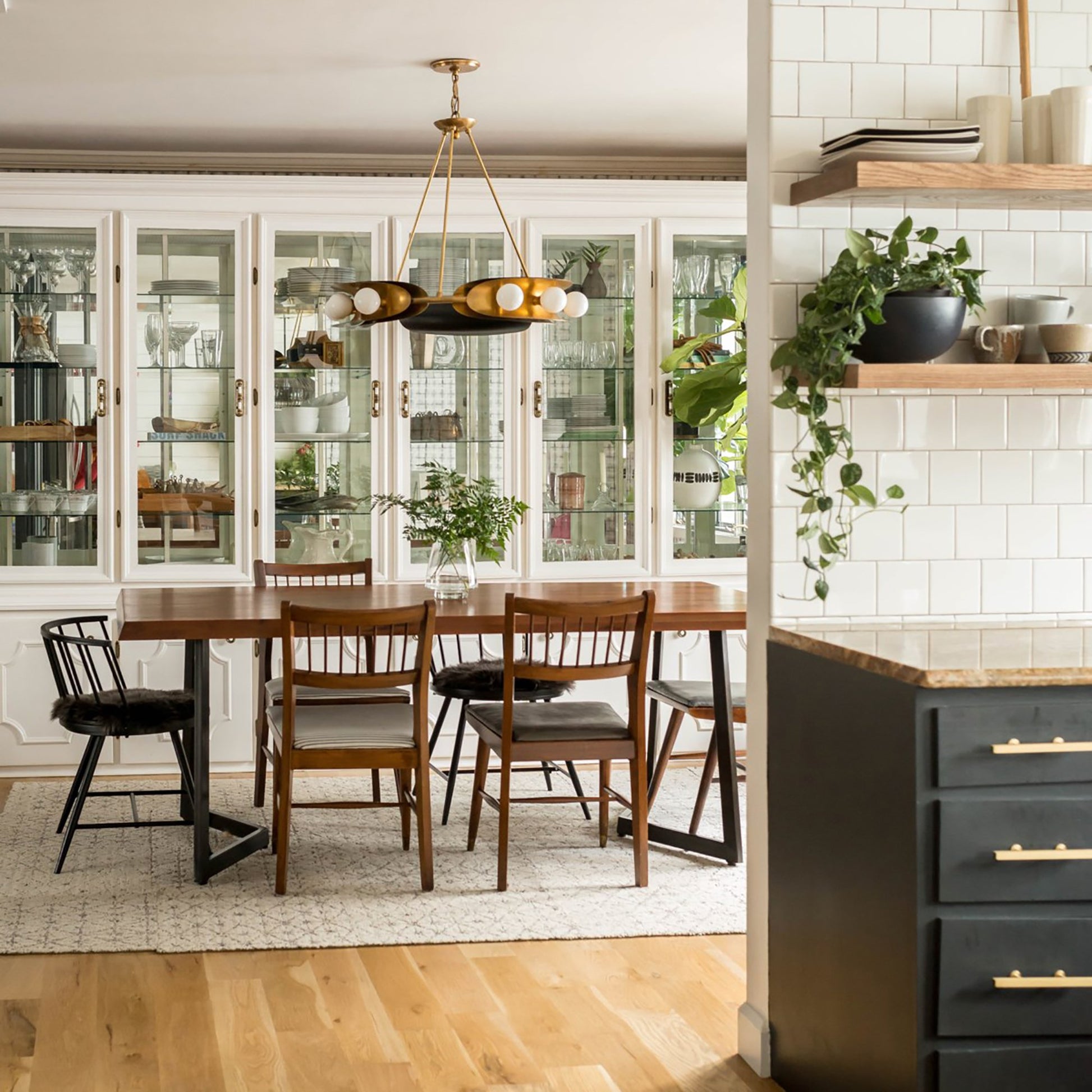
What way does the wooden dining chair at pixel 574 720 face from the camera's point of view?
away from the camera

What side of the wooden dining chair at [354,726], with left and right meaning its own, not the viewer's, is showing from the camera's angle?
back

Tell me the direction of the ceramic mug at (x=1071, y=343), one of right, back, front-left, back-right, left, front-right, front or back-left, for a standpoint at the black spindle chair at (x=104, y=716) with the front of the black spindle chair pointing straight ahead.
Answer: front-right

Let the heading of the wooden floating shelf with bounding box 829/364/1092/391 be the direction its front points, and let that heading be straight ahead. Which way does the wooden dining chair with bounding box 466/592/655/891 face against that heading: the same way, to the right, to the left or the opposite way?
the opposite way

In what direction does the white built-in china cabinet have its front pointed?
toward the camera

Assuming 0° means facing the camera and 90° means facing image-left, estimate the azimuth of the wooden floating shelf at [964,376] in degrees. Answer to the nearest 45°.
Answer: approximately 0°

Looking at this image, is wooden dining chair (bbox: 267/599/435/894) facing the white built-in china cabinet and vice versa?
yes

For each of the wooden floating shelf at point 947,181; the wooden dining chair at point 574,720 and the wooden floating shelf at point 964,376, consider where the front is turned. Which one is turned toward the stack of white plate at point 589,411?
the wooden dining chair

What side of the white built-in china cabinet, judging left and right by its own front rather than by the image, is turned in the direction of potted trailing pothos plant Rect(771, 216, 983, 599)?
front

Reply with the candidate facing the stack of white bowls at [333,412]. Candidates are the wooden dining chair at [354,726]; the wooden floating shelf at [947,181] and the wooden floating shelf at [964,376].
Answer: the wooden dining chair

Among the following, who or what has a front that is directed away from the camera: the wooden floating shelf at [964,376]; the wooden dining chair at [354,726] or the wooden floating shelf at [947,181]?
the wooden dining chair

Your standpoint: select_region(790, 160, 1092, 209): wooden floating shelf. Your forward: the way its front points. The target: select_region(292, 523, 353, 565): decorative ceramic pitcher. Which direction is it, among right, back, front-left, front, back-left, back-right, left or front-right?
back-right

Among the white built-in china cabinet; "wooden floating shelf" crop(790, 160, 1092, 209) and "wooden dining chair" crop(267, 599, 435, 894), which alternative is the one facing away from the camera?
the wooden dining chair

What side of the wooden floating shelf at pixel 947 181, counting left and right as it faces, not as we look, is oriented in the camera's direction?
front

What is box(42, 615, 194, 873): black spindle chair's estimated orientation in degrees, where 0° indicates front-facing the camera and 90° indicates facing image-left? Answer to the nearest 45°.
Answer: approximately 270°

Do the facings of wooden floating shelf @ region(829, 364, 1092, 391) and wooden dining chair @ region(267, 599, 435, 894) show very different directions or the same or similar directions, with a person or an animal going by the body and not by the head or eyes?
very different directions
